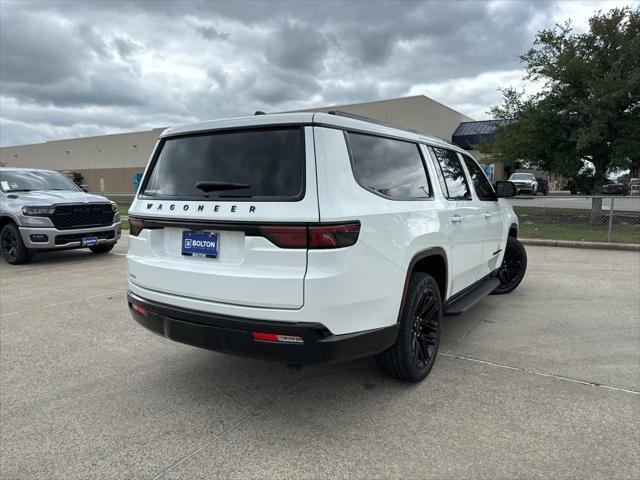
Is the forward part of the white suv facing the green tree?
yes

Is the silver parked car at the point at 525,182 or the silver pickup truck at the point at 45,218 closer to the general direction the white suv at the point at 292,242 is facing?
the silver parked car

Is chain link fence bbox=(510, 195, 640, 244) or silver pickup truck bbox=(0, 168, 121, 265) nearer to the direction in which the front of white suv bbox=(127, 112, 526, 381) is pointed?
the chain link fence

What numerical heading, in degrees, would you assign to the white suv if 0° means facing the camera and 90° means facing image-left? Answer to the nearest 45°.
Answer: approximately 225°

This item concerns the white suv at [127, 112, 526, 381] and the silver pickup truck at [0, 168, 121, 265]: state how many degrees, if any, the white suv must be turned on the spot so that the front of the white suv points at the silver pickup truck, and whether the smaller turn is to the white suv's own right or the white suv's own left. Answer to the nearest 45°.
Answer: approximately 90° to the white suv's own left

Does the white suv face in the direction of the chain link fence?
yes

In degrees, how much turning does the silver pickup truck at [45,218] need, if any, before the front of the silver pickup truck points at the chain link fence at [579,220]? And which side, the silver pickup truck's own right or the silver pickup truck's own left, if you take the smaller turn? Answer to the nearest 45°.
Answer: approximately 45° to the silver pickup truck's own left

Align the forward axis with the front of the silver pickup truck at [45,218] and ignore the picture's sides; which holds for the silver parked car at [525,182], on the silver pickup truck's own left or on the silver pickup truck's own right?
on the silver pickup truck's own left

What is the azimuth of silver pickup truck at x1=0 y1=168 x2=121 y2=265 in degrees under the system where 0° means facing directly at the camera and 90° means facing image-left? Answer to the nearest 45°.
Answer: approximately 315°
